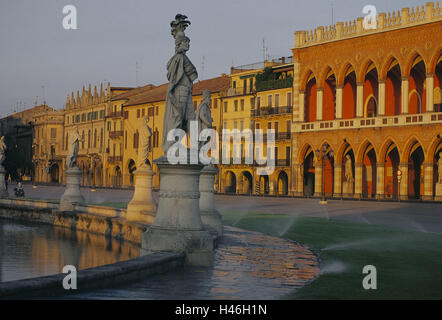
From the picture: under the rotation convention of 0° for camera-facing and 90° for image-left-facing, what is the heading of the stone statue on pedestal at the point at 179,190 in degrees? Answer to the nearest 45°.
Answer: approximately 315°

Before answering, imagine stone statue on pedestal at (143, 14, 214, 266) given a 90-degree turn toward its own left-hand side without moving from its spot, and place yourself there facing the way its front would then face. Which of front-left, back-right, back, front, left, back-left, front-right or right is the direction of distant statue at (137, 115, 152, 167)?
front-left

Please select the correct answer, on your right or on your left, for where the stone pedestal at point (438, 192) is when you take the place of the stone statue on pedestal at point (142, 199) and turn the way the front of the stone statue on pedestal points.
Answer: on your left

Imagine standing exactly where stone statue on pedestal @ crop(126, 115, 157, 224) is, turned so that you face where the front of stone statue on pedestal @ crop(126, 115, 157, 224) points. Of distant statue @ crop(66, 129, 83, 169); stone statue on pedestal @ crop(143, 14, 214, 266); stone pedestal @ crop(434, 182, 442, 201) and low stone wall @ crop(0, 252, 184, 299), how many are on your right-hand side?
2

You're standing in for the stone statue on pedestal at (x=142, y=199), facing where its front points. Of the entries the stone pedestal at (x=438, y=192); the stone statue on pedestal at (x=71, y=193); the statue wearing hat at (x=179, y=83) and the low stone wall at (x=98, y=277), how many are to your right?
2
